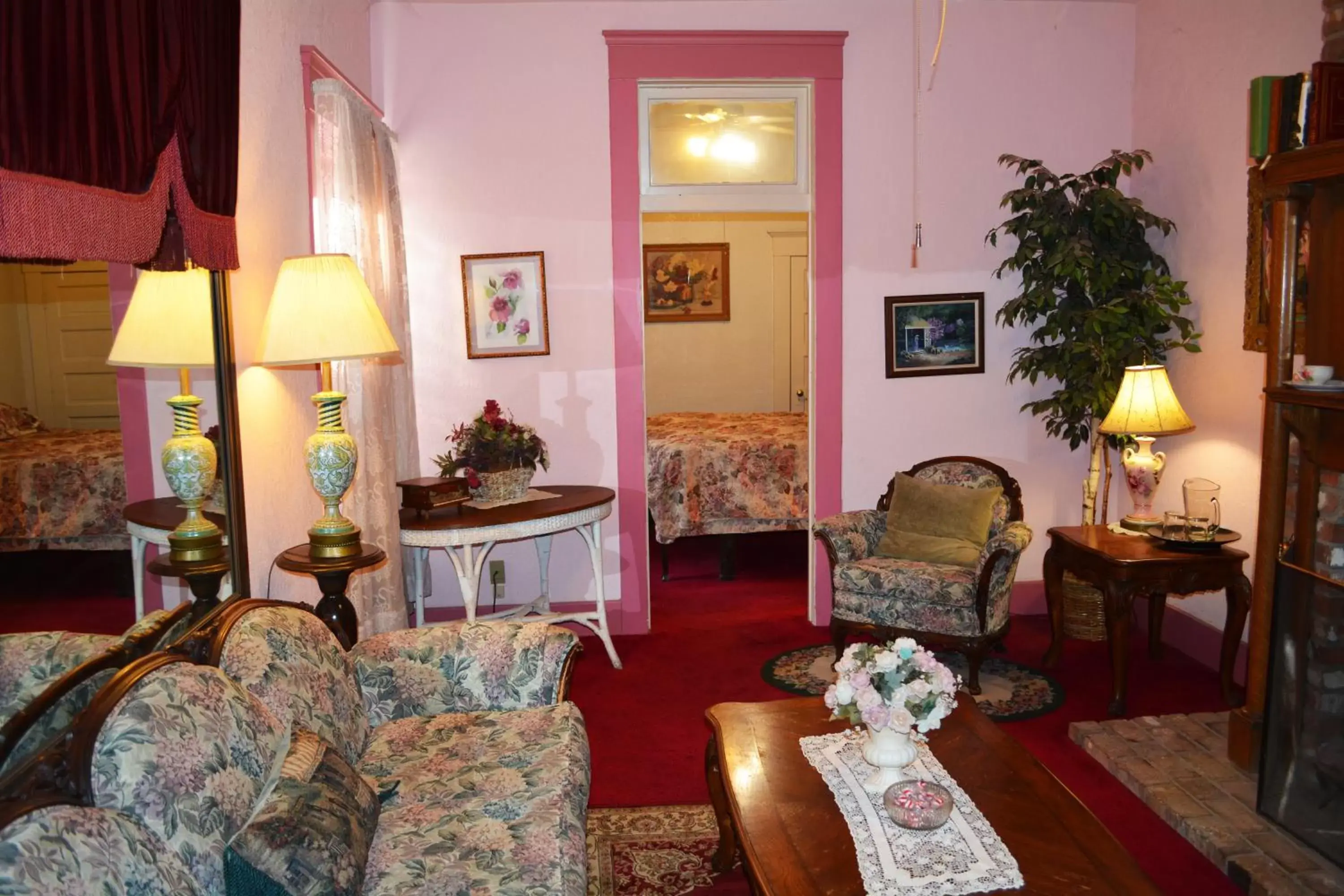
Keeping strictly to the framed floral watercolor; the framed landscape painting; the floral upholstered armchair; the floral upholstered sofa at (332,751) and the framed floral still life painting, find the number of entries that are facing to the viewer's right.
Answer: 1

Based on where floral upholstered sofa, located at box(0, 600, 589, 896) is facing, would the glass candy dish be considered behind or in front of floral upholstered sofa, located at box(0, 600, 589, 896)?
in front

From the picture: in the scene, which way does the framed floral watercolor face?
toward the camera

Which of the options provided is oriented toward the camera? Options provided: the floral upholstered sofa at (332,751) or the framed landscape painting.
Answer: the framed landscape painting

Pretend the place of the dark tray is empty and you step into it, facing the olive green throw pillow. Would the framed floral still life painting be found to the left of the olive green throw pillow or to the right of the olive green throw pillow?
right

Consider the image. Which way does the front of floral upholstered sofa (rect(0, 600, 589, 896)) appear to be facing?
to the viewer's right

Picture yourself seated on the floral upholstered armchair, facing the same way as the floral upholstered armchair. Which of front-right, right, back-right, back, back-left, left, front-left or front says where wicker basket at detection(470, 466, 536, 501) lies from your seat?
front-right

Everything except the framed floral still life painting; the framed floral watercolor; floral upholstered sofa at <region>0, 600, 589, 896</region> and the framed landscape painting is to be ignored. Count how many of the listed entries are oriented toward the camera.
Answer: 3

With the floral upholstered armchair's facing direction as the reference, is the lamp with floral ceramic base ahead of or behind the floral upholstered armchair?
behind

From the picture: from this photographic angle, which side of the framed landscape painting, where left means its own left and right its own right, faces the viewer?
front

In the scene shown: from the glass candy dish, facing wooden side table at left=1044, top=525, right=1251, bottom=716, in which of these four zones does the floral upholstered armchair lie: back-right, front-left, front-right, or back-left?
front-left

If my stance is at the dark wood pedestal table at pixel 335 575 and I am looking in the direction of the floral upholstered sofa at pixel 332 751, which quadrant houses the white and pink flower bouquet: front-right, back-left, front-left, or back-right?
front-left

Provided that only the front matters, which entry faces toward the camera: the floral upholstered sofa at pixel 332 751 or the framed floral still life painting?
the framed floral still life painting

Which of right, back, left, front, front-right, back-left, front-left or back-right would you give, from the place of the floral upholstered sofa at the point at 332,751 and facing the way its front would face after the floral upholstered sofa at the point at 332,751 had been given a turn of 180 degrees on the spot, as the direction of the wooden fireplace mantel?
back

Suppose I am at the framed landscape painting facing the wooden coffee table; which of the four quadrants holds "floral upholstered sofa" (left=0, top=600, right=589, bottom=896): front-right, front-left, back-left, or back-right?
front-right

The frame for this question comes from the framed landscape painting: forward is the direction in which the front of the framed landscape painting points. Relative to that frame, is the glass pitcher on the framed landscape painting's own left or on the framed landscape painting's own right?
on the framed landscape painting's own left
